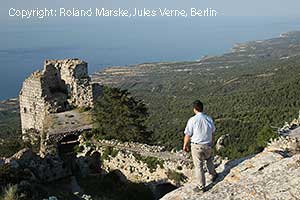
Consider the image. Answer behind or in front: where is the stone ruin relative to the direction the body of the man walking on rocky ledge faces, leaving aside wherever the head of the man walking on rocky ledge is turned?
in front

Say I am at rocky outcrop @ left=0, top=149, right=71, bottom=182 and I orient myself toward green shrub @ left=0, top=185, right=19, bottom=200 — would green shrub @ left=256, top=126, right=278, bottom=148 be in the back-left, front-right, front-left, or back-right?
back-left

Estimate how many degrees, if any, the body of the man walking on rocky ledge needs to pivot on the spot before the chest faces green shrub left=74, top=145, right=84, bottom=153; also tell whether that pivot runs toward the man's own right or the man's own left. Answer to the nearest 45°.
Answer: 0° — they already face it

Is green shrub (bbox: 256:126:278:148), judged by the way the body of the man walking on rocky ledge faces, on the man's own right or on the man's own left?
on the man's own right

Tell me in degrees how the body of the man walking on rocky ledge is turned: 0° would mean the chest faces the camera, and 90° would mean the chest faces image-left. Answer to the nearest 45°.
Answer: approximately 135°

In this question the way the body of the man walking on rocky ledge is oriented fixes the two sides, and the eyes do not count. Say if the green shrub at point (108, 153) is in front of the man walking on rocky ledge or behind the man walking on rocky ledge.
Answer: in front

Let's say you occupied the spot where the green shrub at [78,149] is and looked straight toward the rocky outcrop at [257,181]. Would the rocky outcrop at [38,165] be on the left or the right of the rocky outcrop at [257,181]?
right

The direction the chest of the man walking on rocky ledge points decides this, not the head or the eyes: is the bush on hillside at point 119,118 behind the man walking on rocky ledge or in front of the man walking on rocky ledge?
in front
